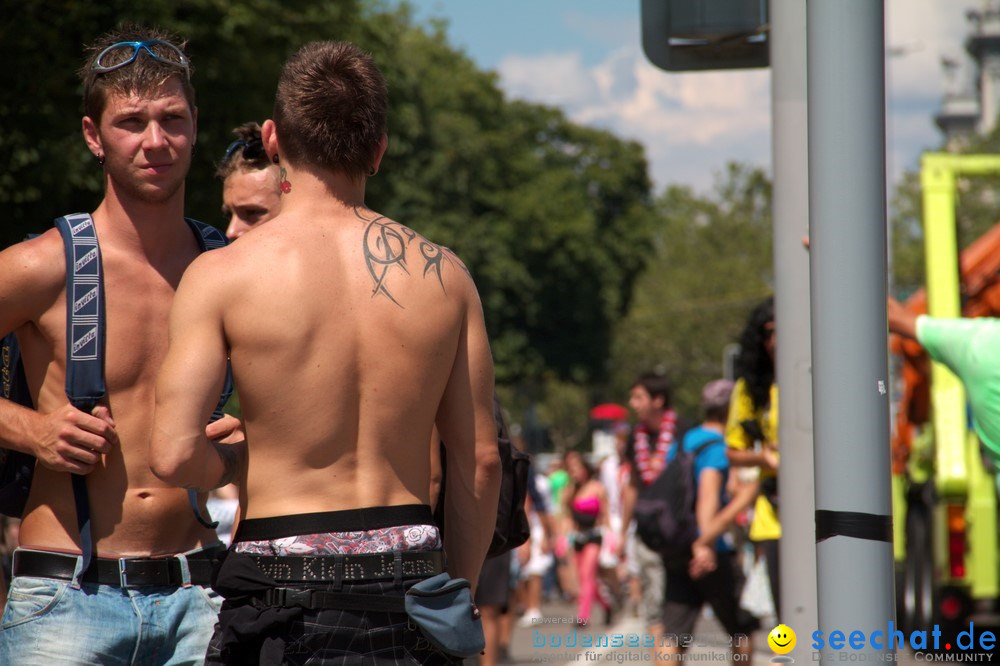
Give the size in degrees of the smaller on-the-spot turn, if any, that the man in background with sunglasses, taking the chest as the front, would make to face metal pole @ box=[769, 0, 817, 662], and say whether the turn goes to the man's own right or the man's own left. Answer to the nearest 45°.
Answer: approximately 135° to the man's own left

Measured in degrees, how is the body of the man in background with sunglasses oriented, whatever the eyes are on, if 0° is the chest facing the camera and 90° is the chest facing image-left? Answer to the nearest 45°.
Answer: approximately 45°

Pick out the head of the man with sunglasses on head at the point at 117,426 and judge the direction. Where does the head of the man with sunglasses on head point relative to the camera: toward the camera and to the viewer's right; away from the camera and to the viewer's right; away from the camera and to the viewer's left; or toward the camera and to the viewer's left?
toward the camera and to the viewer's right

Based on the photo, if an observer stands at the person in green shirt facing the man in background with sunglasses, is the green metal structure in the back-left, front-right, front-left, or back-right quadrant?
back-right

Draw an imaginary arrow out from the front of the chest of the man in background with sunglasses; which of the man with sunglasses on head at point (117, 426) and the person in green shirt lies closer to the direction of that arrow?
the man with sunglasses on head

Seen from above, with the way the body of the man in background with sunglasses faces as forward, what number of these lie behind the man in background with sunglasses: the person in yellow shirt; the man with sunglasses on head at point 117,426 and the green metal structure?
2

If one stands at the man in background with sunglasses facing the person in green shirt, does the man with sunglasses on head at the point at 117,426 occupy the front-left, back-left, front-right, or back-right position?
back-right

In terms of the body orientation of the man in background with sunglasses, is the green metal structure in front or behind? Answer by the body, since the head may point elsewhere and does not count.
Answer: behind
